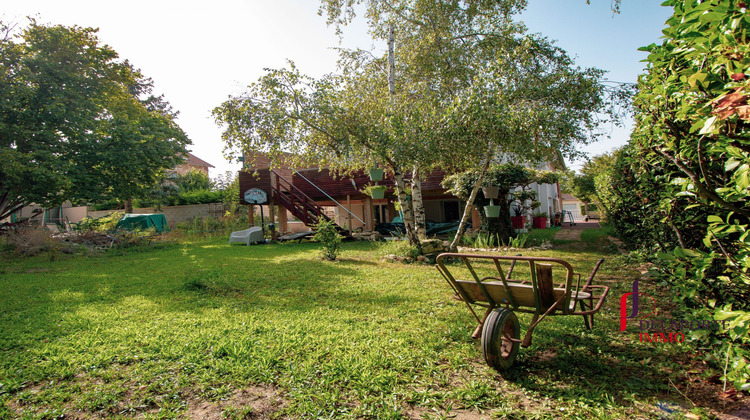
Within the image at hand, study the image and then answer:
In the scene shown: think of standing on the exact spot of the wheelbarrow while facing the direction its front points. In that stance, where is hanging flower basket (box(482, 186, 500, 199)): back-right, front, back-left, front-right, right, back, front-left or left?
back-right

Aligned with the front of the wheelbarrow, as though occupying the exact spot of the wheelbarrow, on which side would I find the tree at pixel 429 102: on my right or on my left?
on my right

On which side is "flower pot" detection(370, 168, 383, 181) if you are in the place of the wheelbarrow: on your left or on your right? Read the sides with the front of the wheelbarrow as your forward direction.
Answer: on your right

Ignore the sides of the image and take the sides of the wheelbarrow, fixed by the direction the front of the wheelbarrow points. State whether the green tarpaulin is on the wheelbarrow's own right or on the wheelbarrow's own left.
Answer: on the wheelbarrow's own right

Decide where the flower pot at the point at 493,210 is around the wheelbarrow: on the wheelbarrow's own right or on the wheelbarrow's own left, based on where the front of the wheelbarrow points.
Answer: on the wheelbarrow's own right

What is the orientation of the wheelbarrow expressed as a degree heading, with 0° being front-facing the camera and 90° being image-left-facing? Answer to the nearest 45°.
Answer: approximately 45°

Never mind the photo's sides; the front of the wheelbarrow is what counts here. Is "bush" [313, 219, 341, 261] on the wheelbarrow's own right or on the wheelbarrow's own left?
on the wheelbarrow's own right
